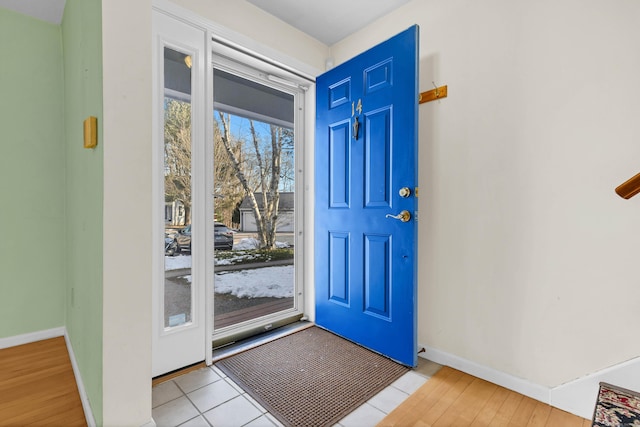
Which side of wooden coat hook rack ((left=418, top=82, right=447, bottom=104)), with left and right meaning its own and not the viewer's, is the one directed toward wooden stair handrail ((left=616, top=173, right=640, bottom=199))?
left

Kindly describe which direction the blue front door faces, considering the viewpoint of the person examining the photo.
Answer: facing the viewer and to the left of the viewer

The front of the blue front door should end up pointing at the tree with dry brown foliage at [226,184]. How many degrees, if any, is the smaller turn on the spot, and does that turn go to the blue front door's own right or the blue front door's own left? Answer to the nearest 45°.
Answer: approximately 45° to the blue front door's own right

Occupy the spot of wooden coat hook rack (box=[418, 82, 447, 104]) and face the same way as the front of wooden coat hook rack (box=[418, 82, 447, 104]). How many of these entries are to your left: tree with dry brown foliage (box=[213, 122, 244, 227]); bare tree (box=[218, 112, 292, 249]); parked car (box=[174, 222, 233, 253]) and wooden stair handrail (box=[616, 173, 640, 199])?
1

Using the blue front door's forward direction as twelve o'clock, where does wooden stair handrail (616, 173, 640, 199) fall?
The wooden stair handrail is roughly at 9 o'clock from the blue front door.

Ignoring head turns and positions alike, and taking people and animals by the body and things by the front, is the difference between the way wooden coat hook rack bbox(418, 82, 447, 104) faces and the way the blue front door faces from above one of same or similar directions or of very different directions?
same or similar directions

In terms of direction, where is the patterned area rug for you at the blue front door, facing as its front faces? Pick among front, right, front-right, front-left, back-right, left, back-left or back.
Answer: left
